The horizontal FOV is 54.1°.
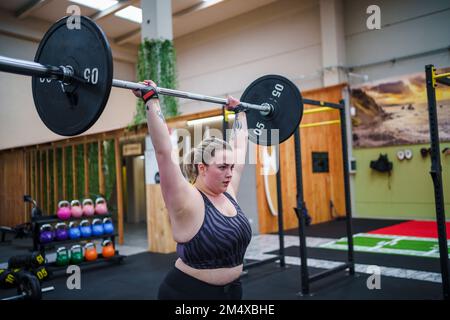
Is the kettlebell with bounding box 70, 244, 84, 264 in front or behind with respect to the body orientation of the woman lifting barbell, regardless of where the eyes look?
behind

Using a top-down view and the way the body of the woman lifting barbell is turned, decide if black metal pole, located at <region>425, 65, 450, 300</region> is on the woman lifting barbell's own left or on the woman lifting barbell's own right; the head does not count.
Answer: on the woman lifting barbell's own left

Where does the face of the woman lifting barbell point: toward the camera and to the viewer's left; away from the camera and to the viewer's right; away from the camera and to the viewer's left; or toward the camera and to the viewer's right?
toward the camera and to the viewer's right

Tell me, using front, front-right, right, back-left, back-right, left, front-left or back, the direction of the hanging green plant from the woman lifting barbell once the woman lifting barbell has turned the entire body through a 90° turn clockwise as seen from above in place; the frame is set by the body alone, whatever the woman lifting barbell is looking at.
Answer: back-right

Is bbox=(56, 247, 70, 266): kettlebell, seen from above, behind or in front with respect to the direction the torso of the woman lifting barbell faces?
behind

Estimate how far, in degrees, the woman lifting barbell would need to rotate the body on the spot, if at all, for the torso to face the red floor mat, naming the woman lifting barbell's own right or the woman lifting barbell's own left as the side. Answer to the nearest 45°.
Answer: approximately 90° to the woman lifting barbell's own left
